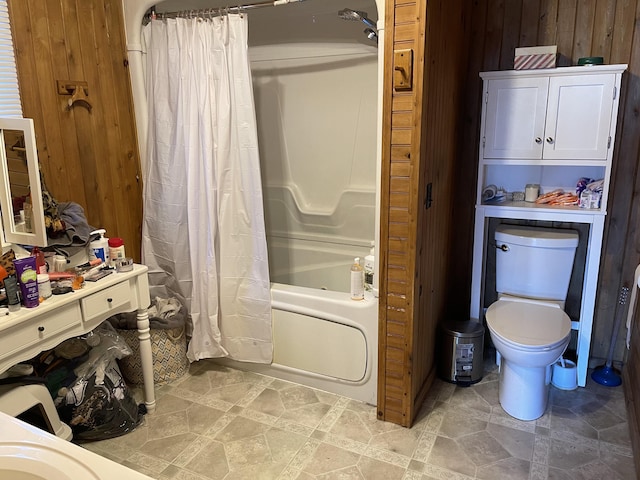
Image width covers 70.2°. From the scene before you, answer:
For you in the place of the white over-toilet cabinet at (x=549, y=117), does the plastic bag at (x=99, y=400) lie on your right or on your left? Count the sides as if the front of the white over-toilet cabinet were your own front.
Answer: on your right

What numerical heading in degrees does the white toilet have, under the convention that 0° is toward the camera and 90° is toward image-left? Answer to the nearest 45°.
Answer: approximately 0°

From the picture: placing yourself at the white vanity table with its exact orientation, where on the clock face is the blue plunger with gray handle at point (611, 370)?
The blue plunger with gray handle is roughly at 11 o'clock from the white vanity table.

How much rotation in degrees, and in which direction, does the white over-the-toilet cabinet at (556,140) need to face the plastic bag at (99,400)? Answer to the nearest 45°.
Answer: approximately 45° to its right

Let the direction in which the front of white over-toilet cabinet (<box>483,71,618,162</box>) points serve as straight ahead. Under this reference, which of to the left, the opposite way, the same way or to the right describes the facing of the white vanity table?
to the left

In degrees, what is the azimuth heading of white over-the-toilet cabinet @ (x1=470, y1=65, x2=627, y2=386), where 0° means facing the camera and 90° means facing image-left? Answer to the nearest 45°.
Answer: approximately 0°

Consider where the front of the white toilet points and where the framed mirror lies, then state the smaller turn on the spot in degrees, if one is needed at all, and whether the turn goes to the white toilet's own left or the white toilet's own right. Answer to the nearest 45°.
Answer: approximately 45° to the white toilet's own right

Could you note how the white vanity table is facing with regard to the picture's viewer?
facing the viewer and to the right of the viewer

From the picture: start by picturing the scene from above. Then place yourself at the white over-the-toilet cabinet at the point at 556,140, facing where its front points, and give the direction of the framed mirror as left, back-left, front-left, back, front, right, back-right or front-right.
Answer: front-right

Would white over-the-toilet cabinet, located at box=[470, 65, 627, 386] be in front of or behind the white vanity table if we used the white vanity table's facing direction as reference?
in front

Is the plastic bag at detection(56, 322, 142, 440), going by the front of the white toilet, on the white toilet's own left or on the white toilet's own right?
on the white toilet's own right

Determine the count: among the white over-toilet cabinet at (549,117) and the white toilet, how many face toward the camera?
2

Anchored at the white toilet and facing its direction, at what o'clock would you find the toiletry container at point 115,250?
The toiletry container is roughly at 2 o'clock from the white toilet.
